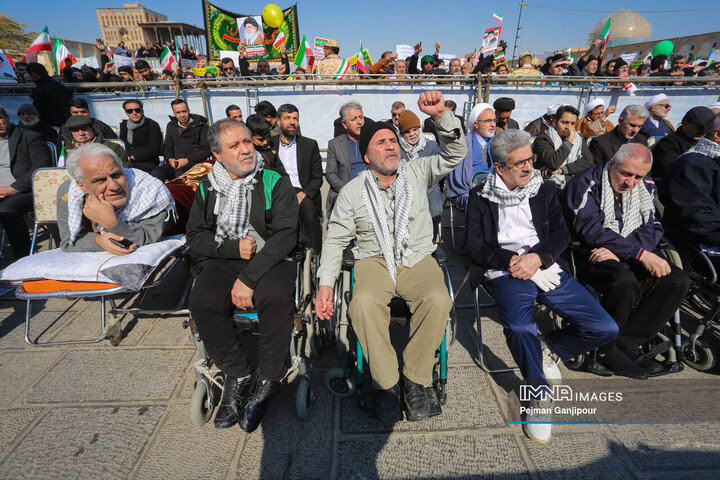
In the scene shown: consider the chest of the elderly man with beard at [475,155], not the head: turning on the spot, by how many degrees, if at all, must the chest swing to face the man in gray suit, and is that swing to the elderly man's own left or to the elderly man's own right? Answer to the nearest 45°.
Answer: approximately 135° to the elderly man's own right

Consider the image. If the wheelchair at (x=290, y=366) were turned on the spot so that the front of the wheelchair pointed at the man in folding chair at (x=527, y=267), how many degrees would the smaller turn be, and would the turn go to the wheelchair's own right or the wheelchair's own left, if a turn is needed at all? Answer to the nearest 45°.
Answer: approximately 90° to the wheelchair's own left

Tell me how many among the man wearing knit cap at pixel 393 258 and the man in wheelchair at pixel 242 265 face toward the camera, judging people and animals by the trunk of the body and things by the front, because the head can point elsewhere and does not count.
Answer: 2

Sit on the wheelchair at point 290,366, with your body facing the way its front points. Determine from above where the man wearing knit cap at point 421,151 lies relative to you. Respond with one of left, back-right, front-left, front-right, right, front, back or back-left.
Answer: back-left

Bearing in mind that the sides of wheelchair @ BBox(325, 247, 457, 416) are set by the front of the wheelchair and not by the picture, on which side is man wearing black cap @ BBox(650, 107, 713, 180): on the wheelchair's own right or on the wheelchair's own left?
on the wheelchair's own left

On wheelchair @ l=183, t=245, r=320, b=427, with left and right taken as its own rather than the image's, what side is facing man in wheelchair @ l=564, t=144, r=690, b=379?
left

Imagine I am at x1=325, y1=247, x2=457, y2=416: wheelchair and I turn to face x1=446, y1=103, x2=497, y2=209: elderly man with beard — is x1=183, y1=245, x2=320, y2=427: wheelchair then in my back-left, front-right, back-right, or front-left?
back-left

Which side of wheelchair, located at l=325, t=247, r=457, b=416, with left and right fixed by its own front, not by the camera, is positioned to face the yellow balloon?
back
